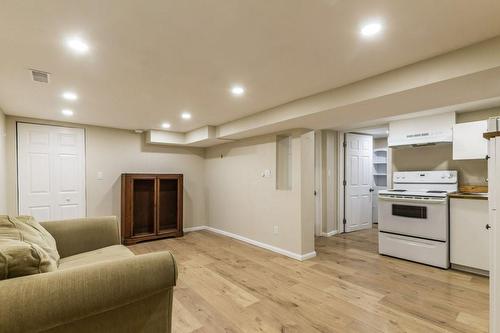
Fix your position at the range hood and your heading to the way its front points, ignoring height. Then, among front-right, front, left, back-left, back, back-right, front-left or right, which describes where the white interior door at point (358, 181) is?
right

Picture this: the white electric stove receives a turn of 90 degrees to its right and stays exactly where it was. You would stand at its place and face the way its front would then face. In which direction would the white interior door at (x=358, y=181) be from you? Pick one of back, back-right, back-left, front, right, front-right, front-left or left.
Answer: front

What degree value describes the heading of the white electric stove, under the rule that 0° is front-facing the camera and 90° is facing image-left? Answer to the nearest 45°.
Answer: approximately 45°

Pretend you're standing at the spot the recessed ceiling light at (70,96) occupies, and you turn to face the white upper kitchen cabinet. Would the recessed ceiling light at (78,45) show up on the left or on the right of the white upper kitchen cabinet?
right

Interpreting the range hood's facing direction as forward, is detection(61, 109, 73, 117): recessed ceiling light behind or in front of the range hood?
in front

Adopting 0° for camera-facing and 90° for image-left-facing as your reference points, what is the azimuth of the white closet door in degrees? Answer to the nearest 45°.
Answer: approximately 0°

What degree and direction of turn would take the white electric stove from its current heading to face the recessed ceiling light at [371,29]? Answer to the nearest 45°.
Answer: approximately 45° to its left

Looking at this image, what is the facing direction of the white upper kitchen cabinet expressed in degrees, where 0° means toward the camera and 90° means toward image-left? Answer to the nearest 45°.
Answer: approximately 45°

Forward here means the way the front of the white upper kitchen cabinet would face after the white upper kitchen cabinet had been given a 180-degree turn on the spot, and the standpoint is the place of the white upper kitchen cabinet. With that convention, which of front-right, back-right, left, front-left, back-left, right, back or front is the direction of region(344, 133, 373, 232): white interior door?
left
